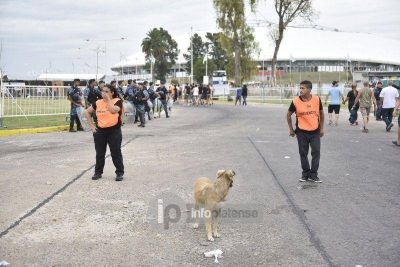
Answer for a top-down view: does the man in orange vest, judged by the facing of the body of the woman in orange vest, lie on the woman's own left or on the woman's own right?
on the woman's own left

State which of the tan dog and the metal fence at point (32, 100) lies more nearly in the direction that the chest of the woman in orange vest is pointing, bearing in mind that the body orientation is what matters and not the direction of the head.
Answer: the tan dog

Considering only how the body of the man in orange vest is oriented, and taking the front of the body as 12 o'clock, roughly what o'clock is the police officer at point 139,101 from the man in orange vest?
The police officer is roughly at 5 o'clock from the man in orange vest.

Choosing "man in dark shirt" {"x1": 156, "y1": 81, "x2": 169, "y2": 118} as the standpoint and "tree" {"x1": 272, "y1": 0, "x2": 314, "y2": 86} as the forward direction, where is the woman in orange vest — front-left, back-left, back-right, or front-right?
back-right

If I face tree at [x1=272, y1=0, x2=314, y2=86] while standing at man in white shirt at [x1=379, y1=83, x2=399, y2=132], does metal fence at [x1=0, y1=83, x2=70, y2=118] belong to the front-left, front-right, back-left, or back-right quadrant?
front-left

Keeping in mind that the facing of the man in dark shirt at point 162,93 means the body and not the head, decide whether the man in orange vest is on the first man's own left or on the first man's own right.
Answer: on the first man's own left

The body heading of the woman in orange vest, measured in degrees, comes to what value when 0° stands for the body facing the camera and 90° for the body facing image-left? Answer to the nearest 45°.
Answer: approximately 45°

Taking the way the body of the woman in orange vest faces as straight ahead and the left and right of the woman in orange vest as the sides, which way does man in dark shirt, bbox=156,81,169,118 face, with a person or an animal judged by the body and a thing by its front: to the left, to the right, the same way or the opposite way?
the same way

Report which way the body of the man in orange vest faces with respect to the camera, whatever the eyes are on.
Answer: toward the camera

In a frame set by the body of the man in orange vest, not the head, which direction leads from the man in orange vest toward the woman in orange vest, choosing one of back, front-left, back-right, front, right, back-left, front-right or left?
right
